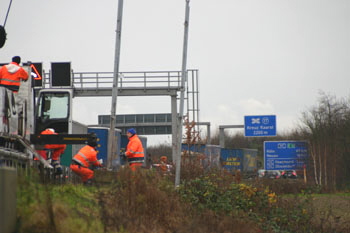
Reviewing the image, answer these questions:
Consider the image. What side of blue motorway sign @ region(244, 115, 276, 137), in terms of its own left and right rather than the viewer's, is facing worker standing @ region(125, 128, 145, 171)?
front

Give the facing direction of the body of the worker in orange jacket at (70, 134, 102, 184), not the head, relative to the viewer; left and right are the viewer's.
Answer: facing away from the viewer and to the right of the viewer

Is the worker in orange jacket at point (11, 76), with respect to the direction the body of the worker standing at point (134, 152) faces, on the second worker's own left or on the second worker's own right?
on the second worker's own left

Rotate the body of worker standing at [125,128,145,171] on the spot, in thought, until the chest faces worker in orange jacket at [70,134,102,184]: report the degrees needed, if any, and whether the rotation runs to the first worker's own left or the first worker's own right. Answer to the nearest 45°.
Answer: approximately 45° to the first worker's own left

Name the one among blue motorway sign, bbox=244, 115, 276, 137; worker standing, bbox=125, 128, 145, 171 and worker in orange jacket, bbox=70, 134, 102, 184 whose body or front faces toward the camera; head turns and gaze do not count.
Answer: the blue motorway sign

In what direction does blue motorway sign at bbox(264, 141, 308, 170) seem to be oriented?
toward the camera

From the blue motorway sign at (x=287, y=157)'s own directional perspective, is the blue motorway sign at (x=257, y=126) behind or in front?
behind

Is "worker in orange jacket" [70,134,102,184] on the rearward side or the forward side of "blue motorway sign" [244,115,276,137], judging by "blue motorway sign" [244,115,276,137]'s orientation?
on the forward side

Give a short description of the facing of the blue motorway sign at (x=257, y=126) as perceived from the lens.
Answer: facing the viewer

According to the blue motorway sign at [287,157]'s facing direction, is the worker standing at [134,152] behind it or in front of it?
in front
